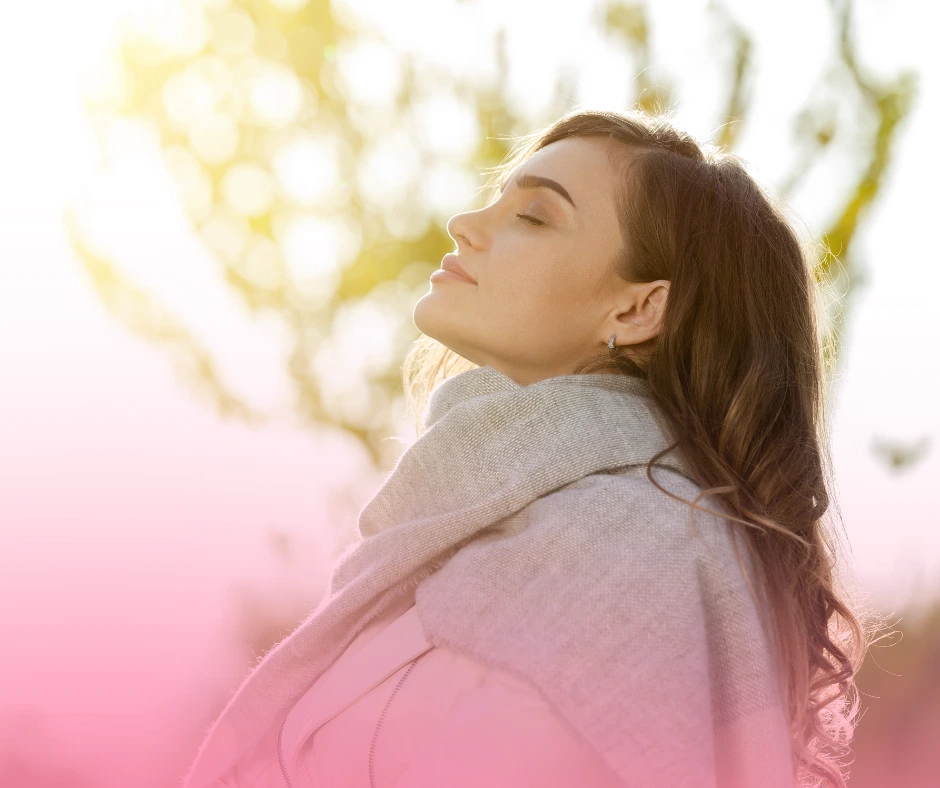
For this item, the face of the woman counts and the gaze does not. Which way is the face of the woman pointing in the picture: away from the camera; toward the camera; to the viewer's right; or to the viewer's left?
to the viewer's left

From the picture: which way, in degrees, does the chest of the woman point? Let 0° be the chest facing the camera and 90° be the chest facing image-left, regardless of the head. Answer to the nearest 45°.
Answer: approximately 90°
